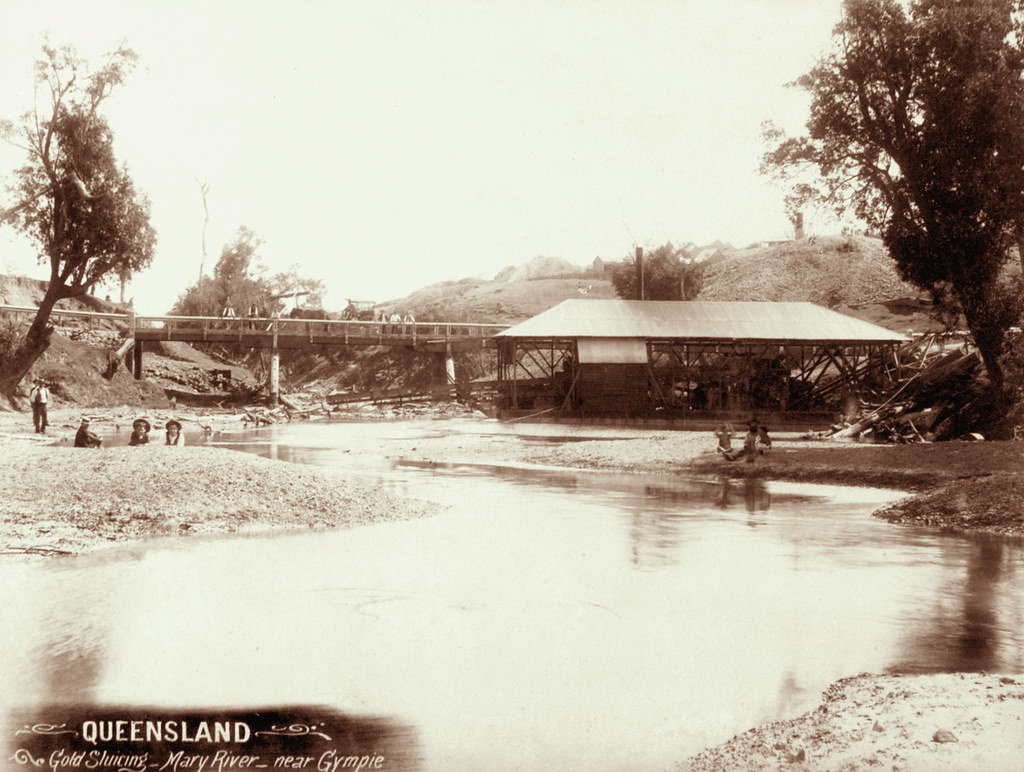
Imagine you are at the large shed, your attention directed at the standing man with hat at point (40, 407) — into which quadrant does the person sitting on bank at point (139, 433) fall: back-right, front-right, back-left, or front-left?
front-left

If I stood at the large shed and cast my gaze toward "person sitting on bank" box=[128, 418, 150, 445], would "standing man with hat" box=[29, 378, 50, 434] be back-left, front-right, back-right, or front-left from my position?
front-right

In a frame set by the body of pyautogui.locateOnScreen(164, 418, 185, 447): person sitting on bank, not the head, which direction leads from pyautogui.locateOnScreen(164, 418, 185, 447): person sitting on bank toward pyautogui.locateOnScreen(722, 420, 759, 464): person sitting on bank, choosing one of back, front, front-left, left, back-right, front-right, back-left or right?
left

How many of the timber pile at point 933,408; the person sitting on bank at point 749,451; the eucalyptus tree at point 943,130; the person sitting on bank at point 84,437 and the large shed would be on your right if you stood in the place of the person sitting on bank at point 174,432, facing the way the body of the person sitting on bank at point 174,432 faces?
1

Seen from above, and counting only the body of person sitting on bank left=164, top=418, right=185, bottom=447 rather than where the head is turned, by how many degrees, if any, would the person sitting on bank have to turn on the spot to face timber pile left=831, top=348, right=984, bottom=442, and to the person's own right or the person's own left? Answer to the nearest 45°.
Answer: approximately 90° to the person's own left

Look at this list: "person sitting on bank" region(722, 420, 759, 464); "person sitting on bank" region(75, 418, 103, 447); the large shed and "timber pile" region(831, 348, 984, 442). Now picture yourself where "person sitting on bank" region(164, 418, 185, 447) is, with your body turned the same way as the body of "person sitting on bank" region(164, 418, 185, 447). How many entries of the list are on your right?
1

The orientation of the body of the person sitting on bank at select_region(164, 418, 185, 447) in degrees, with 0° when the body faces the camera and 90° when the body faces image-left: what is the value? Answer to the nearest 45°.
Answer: approximately 0°

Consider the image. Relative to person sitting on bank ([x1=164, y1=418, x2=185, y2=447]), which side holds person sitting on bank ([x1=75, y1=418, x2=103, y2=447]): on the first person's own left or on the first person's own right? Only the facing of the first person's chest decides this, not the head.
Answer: on the first person's own right

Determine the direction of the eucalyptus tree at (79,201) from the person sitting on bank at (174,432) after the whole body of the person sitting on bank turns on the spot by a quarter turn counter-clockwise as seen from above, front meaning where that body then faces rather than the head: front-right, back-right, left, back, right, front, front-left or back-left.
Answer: left

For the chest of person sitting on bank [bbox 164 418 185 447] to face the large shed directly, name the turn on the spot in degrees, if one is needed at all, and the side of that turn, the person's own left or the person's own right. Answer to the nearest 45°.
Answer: approximately 135° to the person's own left

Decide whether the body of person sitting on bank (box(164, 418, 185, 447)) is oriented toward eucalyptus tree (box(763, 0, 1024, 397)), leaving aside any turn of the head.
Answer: no

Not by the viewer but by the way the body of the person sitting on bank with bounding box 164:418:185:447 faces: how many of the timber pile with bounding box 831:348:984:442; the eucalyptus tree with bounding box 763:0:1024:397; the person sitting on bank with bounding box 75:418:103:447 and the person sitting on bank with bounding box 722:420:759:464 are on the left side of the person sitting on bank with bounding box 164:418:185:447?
3

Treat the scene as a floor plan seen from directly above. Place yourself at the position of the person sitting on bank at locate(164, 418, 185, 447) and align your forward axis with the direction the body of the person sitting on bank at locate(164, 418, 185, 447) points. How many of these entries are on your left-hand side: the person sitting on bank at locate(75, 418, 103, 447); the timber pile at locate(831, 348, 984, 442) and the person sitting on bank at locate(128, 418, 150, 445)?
1

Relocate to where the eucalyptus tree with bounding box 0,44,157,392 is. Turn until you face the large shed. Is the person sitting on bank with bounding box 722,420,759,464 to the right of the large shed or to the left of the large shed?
right

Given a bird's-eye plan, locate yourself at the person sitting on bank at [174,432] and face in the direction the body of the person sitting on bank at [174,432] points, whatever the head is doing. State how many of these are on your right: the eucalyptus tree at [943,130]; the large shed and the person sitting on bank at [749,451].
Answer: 0
